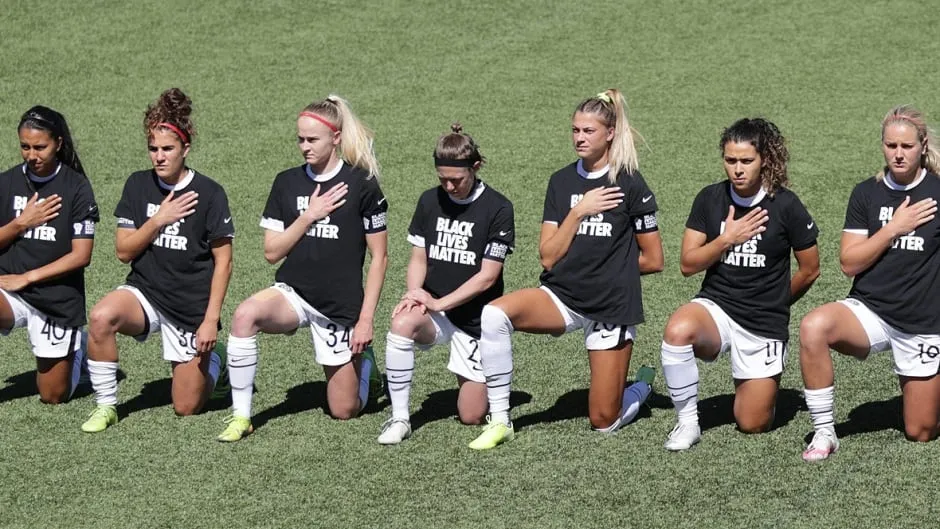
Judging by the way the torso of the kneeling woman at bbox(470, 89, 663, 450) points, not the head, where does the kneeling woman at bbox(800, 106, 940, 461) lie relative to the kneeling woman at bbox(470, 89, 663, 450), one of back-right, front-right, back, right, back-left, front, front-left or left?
back-left

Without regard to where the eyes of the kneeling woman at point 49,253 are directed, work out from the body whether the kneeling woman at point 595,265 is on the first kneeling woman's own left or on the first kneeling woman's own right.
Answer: on the first kneeling woman's own left

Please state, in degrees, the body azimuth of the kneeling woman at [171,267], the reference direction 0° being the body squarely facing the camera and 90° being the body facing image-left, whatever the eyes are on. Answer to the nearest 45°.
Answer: approximately 45°

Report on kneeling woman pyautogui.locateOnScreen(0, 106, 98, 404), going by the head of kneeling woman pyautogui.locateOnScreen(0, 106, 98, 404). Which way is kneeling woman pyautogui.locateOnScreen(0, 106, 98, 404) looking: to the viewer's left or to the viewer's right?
to the viewer's left

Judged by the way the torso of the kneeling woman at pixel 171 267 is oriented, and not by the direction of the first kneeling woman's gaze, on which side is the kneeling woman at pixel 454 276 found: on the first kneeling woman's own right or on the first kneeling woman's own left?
on the first kneeling woman's own left

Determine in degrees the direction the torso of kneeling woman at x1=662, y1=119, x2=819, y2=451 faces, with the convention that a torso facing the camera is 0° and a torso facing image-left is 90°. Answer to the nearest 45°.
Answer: approximately 45°

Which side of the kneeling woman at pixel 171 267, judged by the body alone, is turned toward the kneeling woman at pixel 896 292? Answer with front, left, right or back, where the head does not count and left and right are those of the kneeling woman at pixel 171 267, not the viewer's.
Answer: left

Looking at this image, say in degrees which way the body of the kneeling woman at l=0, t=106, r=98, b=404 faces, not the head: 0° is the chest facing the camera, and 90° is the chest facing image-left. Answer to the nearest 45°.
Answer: approximately 45°

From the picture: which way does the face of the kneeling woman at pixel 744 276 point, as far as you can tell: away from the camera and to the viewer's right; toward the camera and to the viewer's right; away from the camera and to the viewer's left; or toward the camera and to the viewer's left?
toward the camera and to the viewer's left

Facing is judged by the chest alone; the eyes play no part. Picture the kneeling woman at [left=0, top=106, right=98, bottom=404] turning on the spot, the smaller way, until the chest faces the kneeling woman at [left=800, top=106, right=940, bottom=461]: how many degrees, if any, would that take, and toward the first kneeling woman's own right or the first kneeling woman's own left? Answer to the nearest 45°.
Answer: approximately 90° to the first kneeling woman's own left

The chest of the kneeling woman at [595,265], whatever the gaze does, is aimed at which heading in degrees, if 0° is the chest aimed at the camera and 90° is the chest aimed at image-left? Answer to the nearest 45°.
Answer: approximately 45°
